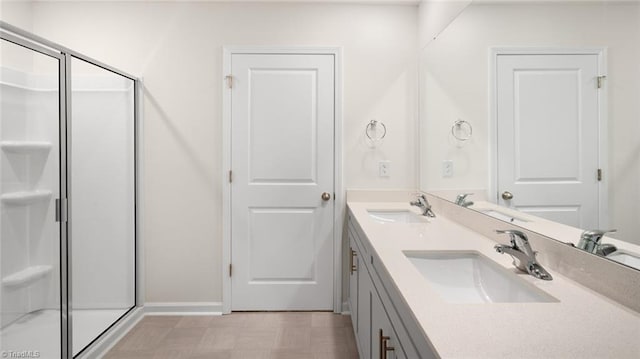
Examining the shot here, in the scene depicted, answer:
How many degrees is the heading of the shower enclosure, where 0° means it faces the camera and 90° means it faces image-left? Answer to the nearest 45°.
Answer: approximately 315°

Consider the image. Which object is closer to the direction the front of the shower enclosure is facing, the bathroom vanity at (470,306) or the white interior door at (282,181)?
the bathroom vanity

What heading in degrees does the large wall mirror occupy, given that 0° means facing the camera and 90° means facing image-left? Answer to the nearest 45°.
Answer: approximately 45°

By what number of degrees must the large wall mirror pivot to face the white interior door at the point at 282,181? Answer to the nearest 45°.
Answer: approximately 90° to its right

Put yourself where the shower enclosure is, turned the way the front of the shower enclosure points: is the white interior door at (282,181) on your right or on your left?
on your left
